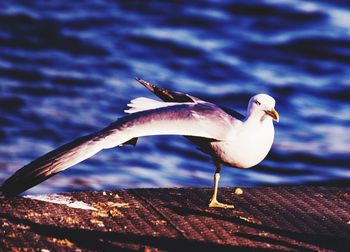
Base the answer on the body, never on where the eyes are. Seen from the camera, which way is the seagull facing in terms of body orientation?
to the viewer's right
